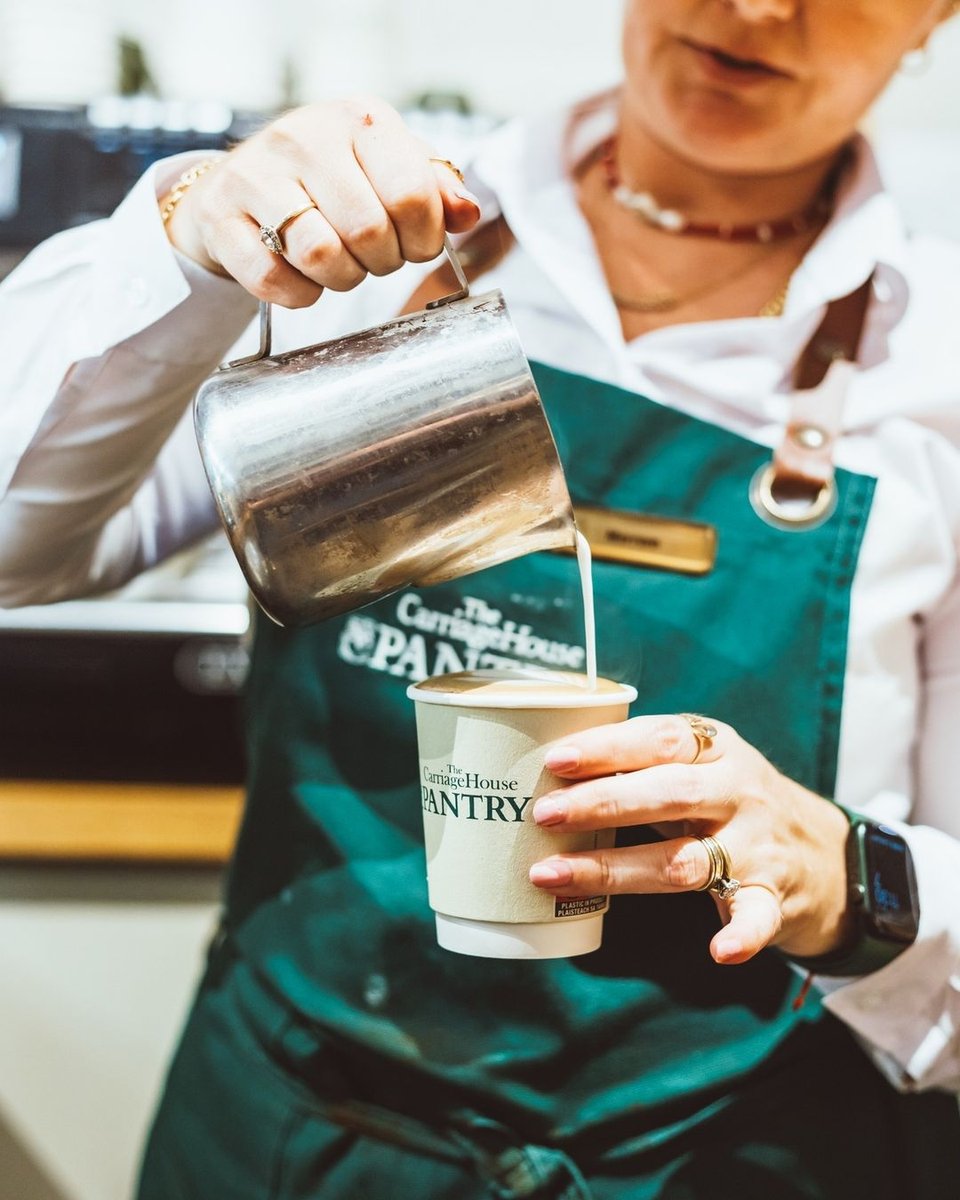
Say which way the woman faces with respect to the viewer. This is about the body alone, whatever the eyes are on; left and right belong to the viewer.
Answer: facing the viewer
